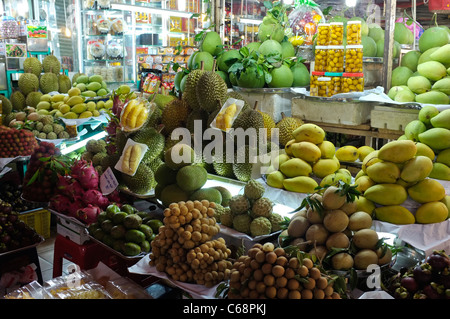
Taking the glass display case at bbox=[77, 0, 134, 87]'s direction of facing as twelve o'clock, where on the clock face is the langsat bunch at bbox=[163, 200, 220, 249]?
The langsat bunch is roughly at 12 o'clock from the glass display case.

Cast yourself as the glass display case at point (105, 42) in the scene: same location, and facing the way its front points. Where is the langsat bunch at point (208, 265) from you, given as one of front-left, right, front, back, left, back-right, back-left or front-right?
front

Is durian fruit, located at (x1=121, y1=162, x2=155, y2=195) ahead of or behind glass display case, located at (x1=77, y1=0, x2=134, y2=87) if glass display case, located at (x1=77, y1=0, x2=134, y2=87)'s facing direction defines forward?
ahead

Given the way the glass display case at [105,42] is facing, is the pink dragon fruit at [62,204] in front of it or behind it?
in front

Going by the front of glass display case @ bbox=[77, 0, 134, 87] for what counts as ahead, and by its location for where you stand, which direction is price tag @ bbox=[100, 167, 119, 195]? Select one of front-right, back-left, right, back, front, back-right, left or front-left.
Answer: front

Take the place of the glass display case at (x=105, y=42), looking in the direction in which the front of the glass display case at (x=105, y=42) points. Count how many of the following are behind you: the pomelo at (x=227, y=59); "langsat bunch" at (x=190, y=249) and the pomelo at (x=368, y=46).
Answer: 0

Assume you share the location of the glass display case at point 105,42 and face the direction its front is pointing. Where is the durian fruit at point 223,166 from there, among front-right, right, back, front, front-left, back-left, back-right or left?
front

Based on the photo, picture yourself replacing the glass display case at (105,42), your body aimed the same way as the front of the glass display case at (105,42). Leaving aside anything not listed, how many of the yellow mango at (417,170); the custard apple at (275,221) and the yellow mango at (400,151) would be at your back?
0

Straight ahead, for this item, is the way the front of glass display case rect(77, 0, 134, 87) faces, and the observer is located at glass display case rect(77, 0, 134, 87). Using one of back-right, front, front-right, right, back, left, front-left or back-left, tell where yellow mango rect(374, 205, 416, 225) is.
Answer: front

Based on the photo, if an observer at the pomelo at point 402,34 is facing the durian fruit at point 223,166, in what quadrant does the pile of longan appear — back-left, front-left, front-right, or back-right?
front-left

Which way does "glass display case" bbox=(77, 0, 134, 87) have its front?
toward the camera

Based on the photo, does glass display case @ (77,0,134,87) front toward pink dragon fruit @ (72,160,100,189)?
yes

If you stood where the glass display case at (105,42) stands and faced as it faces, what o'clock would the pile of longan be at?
The pile of longan is roughly at 12 o'clock from the glass display case.

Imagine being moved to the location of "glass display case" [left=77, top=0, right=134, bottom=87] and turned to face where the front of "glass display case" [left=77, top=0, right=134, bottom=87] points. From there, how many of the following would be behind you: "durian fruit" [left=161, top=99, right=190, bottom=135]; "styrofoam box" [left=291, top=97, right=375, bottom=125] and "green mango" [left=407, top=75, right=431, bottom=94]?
0

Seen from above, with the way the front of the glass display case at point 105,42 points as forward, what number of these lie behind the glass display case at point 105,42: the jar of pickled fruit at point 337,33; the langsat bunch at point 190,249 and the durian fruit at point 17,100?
0

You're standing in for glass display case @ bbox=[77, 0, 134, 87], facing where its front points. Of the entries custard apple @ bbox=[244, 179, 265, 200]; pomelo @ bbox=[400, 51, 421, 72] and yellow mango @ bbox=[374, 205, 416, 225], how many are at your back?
0

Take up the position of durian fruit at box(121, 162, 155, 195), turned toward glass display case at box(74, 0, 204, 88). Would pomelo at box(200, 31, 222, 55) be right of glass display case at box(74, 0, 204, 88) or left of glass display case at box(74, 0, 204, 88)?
right
